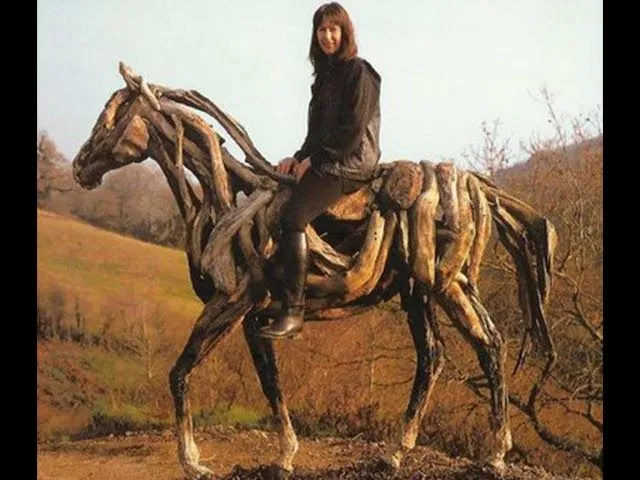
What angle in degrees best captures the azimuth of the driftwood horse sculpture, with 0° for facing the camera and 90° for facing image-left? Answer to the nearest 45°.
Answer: approximately 90°

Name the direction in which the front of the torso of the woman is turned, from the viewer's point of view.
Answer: to the viewer's left
